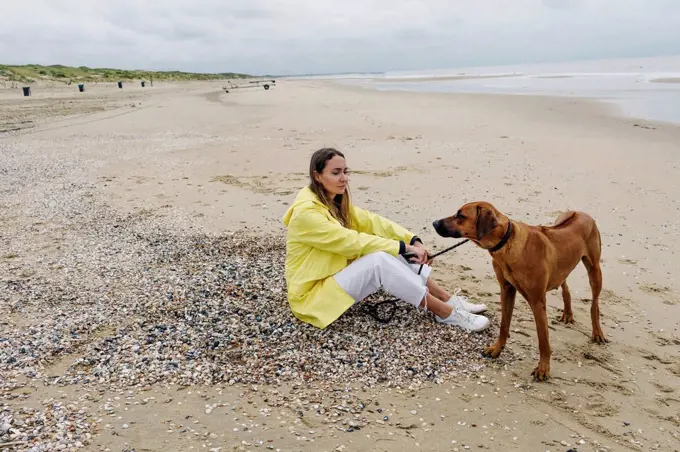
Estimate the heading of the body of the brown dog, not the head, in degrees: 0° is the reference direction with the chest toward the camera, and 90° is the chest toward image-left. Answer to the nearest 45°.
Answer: approximately 45°

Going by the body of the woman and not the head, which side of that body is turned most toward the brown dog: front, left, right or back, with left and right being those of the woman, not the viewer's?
front

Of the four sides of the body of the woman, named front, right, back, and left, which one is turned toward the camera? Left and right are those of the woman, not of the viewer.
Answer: right

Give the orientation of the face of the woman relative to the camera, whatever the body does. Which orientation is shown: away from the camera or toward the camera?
toward the camera

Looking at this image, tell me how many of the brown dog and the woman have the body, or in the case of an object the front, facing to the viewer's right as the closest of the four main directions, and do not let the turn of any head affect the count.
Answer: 1
